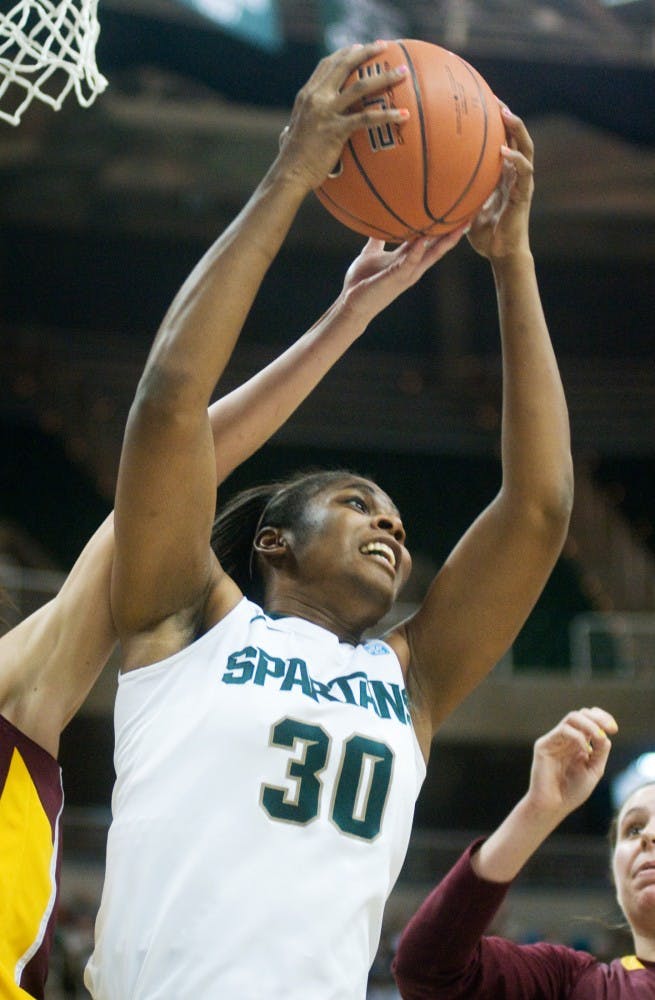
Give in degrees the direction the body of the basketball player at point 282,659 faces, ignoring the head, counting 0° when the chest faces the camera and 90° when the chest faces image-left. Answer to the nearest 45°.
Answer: approximately 315°

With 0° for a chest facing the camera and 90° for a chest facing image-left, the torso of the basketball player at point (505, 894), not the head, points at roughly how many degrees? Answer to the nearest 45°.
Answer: approximately 0°

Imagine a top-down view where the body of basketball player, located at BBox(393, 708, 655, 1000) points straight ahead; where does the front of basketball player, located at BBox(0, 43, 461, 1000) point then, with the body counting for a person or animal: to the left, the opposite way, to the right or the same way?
to the left

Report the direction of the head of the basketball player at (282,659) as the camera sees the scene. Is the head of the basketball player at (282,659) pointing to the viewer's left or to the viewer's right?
to the viewer's right

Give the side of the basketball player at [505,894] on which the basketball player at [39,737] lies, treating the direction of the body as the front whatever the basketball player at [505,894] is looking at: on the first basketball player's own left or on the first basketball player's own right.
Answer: on the first basketball player's own right
